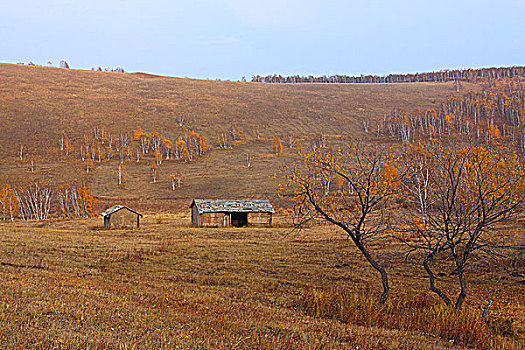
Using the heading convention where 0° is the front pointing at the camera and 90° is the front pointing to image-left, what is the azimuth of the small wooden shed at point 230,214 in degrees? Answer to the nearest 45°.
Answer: approximately 0°

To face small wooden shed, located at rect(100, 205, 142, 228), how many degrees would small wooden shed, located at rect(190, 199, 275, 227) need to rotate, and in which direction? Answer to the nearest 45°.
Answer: approximately 90° to its right

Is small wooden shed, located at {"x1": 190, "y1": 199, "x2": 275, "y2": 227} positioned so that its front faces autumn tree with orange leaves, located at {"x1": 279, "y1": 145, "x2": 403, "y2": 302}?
yes

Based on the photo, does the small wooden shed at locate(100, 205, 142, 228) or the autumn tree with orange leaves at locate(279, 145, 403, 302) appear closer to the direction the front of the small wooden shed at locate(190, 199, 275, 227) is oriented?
the autumn tree with orange leaves

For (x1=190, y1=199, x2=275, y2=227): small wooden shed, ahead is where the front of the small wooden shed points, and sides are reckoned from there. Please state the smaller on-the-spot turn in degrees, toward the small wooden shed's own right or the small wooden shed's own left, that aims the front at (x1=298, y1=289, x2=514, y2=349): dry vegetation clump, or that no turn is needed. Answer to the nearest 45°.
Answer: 0° — it already faces it

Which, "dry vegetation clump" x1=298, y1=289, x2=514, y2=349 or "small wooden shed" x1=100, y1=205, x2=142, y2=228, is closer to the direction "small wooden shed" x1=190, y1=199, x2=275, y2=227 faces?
the dry vegetation clump
